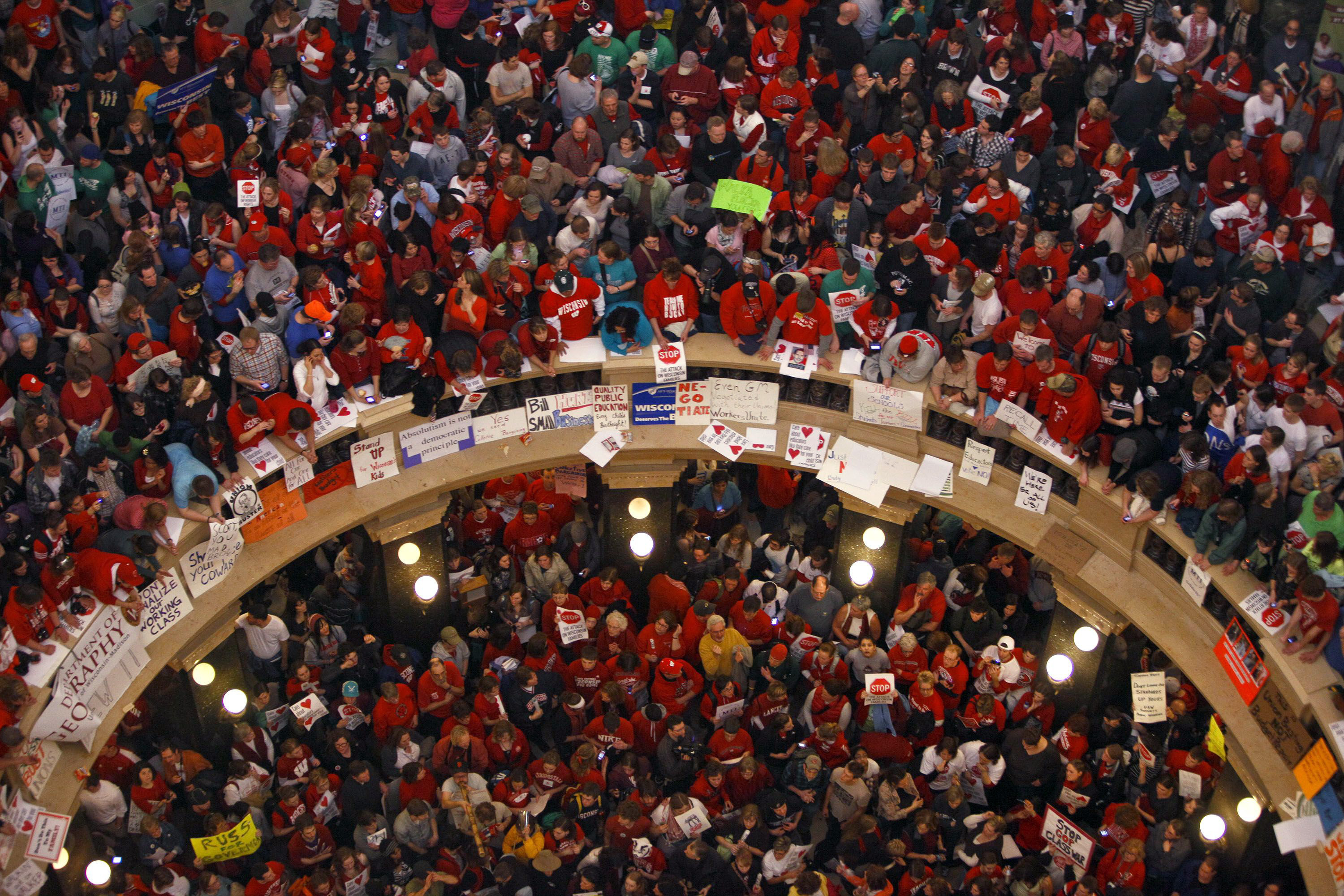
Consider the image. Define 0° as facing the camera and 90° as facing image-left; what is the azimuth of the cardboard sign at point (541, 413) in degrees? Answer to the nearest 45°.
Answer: approximately 0°

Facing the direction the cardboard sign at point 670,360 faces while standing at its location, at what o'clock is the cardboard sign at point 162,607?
the cardboard sign at point 162,607 is roughly at 3 o'clock from the cardboard sign at point 670,360.

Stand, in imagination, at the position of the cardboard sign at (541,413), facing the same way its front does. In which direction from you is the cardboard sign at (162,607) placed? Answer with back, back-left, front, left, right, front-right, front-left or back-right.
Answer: right

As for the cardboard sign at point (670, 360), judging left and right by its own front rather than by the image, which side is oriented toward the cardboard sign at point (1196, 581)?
left

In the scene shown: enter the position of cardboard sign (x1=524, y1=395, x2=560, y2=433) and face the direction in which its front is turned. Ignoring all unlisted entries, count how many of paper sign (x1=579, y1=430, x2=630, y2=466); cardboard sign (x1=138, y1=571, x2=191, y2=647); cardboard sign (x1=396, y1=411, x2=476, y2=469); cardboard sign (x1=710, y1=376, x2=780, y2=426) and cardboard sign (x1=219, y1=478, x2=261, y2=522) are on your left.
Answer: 2

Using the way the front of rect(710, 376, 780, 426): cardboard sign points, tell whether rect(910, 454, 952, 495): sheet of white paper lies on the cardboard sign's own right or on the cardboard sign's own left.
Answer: on the cardboard sign's own left

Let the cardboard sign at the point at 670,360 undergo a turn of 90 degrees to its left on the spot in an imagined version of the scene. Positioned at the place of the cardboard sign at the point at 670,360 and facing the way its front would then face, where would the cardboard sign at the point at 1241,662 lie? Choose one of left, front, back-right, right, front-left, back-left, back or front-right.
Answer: front

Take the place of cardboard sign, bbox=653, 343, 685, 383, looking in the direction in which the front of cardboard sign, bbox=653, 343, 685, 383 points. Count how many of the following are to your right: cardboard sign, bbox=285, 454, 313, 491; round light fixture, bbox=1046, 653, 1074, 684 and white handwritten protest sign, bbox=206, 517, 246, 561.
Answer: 2

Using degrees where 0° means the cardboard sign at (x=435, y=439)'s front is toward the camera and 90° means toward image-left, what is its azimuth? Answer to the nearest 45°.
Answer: approximately 0°

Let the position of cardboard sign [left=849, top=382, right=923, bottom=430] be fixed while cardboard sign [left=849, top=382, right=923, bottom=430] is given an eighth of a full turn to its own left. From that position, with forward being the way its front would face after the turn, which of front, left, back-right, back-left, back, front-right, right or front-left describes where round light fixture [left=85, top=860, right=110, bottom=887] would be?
back-right

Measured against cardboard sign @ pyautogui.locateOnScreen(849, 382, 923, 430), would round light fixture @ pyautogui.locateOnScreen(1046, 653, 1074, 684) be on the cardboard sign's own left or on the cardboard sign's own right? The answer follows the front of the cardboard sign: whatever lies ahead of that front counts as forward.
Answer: on the cardboard sign's own left

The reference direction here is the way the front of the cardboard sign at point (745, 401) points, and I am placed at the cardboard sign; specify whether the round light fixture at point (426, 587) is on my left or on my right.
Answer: on my right
